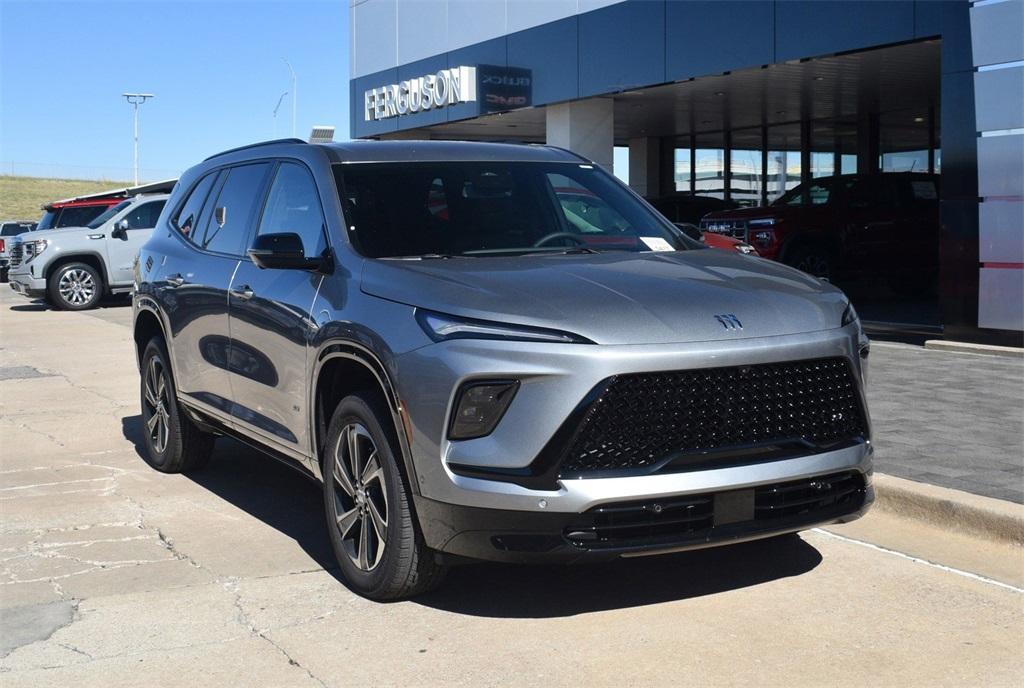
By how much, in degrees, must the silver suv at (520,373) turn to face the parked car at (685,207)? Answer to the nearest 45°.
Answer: approximately 135° to its left

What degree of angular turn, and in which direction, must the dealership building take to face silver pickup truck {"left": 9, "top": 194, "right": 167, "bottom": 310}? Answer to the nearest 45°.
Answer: approximately 45° to its right

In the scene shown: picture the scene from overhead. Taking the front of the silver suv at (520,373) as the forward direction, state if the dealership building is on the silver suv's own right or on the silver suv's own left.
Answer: on the silver suv's own left

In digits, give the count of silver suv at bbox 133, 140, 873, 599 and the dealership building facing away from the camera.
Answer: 0

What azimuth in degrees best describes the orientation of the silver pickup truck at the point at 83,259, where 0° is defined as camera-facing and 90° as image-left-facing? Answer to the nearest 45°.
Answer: approximately 45°

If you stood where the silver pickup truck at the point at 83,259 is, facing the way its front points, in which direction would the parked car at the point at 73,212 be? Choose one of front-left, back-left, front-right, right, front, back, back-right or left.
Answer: back-right

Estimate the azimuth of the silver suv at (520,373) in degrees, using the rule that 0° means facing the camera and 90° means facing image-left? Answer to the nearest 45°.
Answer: approximately 315°

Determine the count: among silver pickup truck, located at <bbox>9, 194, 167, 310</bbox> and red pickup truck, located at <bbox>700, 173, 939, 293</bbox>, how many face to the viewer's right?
0

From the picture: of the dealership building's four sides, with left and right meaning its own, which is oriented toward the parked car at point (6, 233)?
right
